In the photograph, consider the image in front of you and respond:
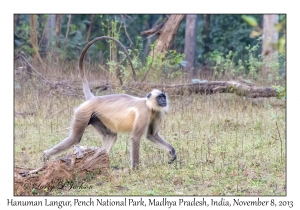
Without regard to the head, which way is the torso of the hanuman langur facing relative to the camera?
to the viewer's right

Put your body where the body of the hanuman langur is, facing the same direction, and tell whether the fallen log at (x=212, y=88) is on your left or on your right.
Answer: on your left
